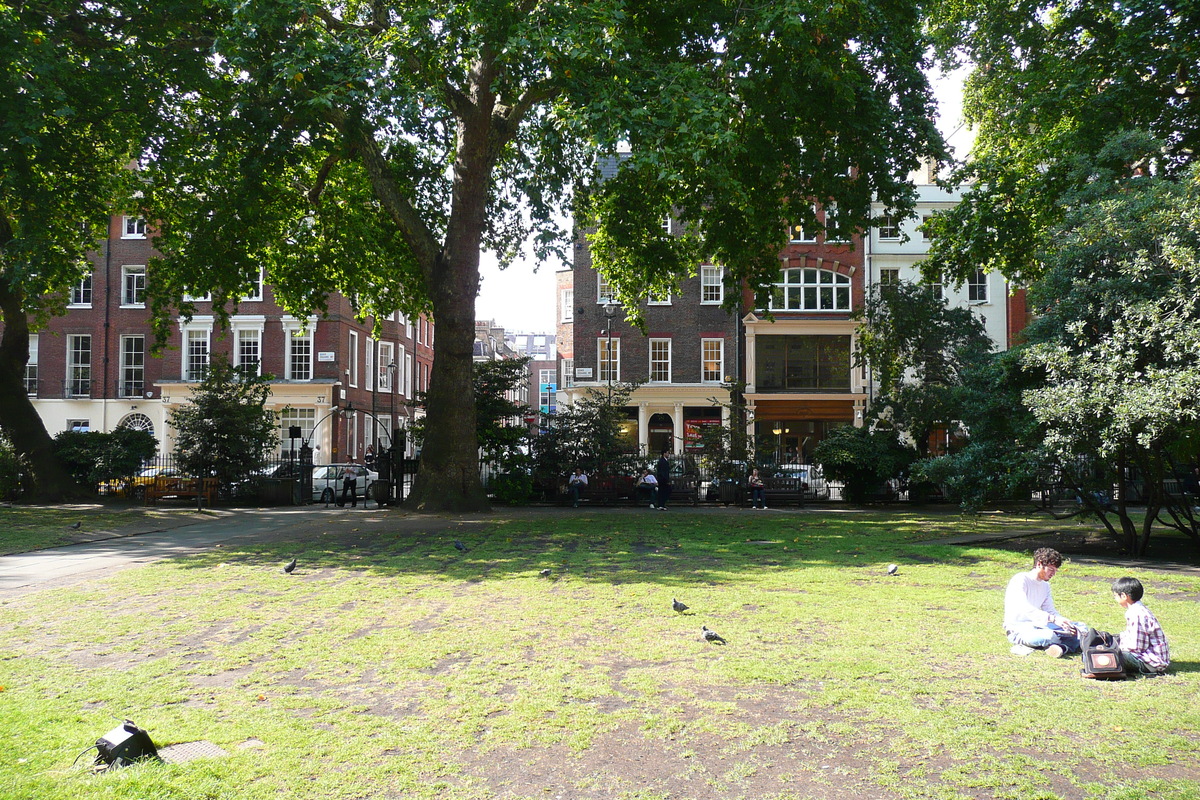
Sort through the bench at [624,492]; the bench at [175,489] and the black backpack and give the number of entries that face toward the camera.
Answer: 3

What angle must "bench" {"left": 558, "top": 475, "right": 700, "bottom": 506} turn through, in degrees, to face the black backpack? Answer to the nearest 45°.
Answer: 0° — it already faces it

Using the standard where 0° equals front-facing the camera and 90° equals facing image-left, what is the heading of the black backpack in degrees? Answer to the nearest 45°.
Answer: approximately 0°

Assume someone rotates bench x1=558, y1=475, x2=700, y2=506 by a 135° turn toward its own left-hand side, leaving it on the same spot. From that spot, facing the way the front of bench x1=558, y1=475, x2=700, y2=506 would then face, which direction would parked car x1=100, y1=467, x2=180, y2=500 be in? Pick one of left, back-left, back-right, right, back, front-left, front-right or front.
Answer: back-left

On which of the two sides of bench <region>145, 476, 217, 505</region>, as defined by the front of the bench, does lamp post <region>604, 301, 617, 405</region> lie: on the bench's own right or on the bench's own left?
on the bench's own left

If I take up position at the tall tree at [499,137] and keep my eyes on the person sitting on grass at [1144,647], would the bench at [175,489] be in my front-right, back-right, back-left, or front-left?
back-right

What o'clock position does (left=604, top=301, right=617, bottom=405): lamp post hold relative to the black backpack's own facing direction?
The lamp post is roughly at 5 o'clock from the black backpack.

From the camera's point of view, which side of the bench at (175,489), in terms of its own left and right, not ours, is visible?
front

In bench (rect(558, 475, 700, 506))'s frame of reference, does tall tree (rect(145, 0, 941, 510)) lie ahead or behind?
ahead

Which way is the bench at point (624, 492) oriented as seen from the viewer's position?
toward the camera

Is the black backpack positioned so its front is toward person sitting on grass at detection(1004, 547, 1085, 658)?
no

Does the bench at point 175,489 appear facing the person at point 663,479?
no

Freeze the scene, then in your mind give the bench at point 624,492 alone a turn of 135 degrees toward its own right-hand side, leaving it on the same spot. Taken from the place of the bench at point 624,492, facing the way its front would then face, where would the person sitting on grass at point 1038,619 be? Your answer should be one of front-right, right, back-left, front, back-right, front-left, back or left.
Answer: back-left

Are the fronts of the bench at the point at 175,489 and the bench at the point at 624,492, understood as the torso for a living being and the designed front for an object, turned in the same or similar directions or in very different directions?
same or similar directions
